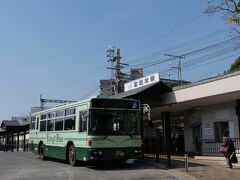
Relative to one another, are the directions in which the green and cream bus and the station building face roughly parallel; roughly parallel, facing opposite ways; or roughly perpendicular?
roughly perpendicular

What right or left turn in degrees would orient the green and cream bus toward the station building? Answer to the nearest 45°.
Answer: approximately 90° to its left

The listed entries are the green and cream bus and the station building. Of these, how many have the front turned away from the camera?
0

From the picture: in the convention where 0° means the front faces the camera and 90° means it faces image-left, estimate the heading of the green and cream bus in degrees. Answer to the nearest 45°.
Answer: approximately 315°

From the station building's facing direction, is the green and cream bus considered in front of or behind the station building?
in front

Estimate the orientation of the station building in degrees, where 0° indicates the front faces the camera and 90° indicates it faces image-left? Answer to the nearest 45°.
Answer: approximately 45°
